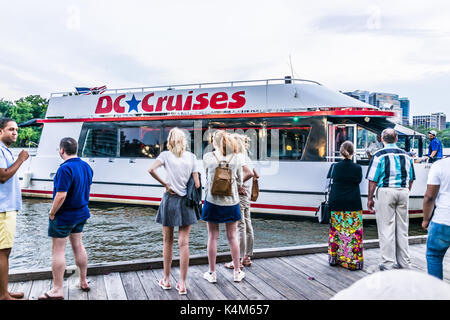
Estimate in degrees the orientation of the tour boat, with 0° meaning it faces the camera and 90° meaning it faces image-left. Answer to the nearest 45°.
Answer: approximately 315°

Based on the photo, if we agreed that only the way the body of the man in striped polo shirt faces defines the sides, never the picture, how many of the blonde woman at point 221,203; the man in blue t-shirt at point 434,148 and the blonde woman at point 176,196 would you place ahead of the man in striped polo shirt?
1

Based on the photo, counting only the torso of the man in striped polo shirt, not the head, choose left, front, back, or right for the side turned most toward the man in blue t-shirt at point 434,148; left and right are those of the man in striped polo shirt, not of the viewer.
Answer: front

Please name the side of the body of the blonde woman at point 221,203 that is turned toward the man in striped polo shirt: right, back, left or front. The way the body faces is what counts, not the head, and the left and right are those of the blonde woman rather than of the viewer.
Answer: right

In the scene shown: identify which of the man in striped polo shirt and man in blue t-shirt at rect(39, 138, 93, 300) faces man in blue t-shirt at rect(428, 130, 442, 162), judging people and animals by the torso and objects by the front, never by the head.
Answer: the man in striped polo shirt

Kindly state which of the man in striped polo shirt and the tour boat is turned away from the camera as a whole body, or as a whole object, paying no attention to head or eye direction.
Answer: the man in striped polo shirt

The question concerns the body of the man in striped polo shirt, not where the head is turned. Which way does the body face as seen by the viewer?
away from the camera

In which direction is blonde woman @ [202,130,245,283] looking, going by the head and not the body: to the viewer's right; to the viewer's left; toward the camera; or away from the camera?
away from the camera

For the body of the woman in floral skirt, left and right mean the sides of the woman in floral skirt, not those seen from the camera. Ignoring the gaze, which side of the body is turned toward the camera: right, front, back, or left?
back

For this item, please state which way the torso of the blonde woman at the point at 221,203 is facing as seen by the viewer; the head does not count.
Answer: away from the camera

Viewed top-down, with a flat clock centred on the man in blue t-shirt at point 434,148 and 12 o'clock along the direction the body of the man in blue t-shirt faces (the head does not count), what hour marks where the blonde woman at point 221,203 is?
The blonde woman is roughly at 11 o'clock from the man in blue t-shirt.

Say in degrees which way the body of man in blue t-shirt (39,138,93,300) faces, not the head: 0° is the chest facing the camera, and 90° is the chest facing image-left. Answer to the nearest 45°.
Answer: approximately 135°

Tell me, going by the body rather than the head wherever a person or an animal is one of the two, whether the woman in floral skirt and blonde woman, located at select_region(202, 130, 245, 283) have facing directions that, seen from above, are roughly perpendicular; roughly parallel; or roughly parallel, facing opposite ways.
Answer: roughly parallel

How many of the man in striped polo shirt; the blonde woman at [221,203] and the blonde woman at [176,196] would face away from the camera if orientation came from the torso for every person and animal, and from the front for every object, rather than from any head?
3

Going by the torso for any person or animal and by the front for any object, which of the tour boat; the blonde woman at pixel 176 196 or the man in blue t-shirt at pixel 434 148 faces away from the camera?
the blonde woman

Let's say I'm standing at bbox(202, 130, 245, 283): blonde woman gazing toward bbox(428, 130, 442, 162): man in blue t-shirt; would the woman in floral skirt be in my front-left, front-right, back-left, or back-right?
front-right
